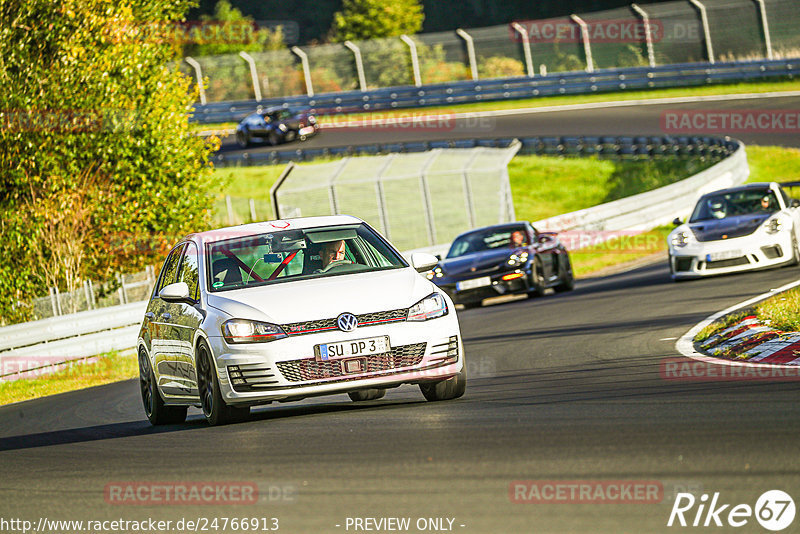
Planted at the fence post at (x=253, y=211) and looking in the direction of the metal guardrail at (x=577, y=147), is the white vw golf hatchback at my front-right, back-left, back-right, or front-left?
back-right

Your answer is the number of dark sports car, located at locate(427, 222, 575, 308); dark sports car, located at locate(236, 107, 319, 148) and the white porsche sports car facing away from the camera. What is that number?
0

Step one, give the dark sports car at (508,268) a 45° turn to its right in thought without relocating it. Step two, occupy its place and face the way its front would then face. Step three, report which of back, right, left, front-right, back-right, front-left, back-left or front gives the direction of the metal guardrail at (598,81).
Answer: right

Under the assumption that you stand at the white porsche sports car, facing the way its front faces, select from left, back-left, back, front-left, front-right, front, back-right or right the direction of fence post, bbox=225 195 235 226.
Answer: back-right

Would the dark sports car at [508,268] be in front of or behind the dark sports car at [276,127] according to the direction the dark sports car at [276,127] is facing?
in front

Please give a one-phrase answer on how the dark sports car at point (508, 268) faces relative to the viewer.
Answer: facing the viewer and to the left of the viewer

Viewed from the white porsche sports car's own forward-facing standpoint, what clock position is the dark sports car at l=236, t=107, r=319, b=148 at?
The dark sports car is roughly at 5 o'clock from the white porsche sports car.

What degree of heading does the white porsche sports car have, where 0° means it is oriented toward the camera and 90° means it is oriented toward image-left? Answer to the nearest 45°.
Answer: approximately 0°

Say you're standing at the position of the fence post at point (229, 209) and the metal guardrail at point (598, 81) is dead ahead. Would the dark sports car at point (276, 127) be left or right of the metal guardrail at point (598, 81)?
left

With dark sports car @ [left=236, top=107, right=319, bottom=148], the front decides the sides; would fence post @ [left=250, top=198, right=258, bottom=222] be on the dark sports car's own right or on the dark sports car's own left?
on the dark sports car's own right

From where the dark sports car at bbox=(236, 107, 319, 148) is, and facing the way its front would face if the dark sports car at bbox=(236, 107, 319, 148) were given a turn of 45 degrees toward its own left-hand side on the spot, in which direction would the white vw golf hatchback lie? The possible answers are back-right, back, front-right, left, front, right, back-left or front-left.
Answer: right

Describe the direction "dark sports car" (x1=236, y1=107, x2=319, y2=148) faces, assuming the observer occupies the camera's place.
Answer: facing the viewer and to the right of the viewer

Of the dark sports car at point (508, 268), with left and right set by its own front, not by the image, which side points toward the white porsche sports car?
left

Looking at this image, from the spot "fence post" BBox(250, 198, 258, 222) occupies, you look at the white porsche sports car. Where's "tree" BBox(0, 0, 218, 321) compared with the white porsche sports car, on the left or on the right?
right

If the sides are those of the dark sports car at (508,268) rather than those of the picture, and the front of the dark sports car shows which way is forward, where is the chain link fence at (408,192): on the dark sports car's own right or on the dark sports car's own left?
on the dark sports car's own right
